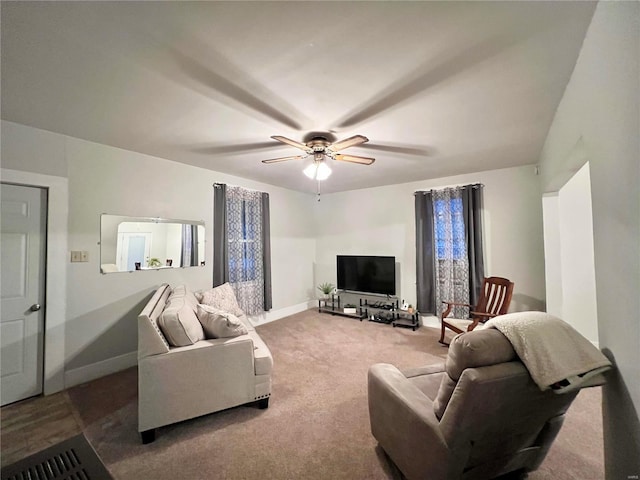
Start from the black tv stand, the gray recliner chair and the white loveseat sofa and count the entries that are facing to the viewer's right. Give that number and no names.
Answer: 1

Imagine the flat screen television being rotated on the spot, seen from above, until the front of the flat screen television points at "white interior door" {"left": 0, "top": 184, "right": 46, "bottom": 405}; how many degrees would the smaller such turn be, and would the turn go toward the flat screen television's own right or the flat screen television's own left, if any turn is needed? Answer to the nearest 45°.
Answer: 0° — it already faces it

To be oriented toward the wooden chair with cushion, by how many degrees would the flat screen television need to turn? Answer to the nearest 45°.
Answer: approximately 90° to its left

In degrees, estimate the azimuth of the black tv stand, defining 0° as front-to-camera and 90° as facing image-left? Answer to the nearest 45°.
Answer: approximately 45°

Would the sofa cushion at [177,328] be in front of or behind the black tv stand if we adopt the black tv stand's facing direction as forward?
in front

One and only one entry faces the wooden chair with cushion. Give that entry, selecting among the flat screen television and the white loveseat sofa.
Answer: the white loveseat sofa

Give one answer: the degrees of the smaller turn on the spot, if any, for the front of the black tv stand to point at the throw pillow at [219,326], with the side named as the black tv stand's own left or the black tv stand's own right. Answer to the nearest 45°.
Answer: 0° — it already faces it

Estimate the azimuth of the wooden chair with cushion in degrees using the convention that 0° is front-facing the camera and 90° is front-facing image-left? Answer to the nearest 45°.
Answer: approximately 45°

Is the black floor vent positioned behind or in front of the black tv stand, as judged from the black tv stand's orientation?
in front

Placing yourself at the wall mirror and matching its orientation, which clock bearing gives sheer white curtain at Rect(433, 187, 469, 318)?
The sheer white curtain is roughly at 11 o'clock from the wall mirror.

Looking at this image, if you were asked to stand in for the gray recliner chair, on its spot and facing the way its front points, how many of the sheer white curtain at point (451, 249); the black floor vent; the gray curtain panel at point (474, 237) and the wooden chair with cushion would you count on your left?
1

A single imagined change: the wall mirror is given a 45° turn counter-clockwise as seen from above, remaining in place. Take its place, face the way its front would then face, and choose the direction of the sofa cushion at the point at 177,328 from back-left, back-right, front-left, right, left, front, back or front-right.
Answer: right

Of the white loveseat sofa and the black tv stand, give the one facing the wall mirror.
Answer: the black tv stand

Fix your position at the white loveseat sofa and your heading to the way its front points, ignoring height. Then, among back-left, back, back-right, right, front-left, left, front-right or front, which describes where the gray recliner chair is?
front-right

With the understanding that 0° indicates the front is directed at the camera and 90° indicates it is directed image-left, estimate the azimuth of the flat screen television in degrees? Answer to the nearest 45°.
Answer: approximately 45°

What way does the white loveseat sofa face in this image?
to the viewer's right

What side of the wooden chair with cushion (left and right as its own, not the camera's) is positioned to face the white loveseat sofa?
front
